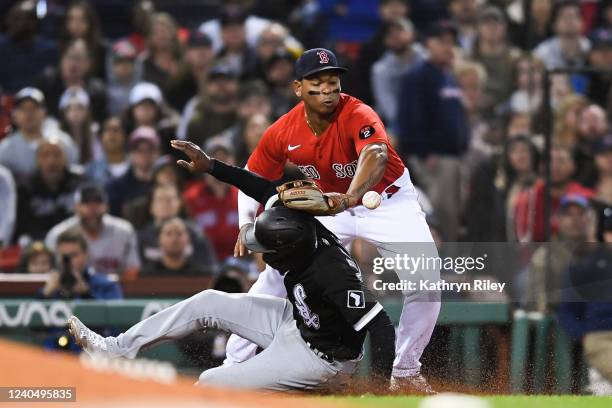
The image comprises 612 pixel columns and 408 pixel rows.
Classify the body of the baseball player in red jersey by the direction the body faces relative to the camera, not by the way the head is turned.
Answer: toward the camera

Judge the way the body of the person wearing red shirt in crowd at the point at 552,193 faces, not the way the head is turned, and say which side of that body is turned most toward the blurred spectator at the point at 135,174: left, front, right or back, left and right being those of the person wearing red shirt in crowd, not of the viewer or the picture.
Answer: right

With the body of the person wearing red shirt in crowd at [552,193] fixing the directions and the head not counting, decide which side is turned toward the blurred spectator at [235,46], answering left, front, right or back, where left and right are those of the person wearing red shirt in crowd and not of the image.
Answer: right

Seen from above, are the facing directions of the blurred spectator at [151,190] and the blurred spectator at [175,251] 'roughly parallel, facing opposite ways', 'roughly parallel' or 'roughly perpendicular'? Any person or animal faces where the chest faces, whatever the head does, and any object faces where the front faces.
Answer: roughly parallel

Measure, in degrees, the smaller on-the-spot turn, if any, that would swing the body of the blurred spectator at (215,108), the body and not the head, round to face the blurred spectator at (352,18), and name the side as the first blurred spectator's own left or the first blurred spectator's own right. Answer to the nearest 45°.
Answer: approximately 135° to the first blurred spectator's own left

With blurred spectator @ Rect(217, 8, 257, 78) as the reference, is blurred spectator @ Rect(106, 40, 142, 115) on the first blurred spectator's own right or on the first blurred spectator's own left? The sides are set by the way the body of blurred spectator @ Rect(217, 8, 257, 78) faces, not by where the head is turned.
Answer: on the first blurred spectator's own right

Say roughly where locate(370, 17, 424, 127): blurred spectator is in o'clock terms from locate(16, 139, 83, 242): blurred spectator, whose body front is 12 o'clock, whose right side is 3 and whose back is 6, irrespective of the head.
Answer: locate(370, 17, 424, 127): blurred spectator is roughly at 9 o'clock from locate(16, 139, 83, 242): blurred spectator.

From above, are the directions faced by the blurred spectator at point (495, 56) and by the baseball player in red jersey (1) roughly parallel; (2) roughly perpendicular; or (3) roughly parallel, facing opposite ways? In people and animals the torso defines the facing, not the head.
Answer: roughly parallel

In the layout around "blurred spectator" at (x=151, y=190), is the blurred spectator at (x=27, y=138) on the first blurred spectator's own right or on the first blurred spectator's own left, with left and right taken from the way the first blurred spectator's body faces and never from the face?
on the first blurred spectator's own right

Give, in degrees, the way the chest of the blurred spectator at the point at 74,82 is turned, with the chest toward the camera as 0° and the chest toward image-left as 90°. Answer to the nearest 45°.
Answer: approximately 0°

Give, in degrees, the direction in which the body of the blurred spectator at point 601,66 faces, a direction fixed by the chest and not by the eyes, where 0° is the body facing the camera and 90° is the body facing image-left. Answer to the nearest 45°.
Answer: approximately 0°

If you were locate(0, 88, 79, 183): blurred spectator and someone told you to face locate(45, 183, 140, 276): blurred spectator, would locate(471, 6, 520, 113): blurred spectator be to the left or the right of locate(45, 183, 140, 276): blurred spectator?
left

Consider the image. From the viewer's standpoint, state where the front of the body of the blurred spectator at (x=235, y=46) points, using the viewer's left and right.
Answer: facing the viewer
